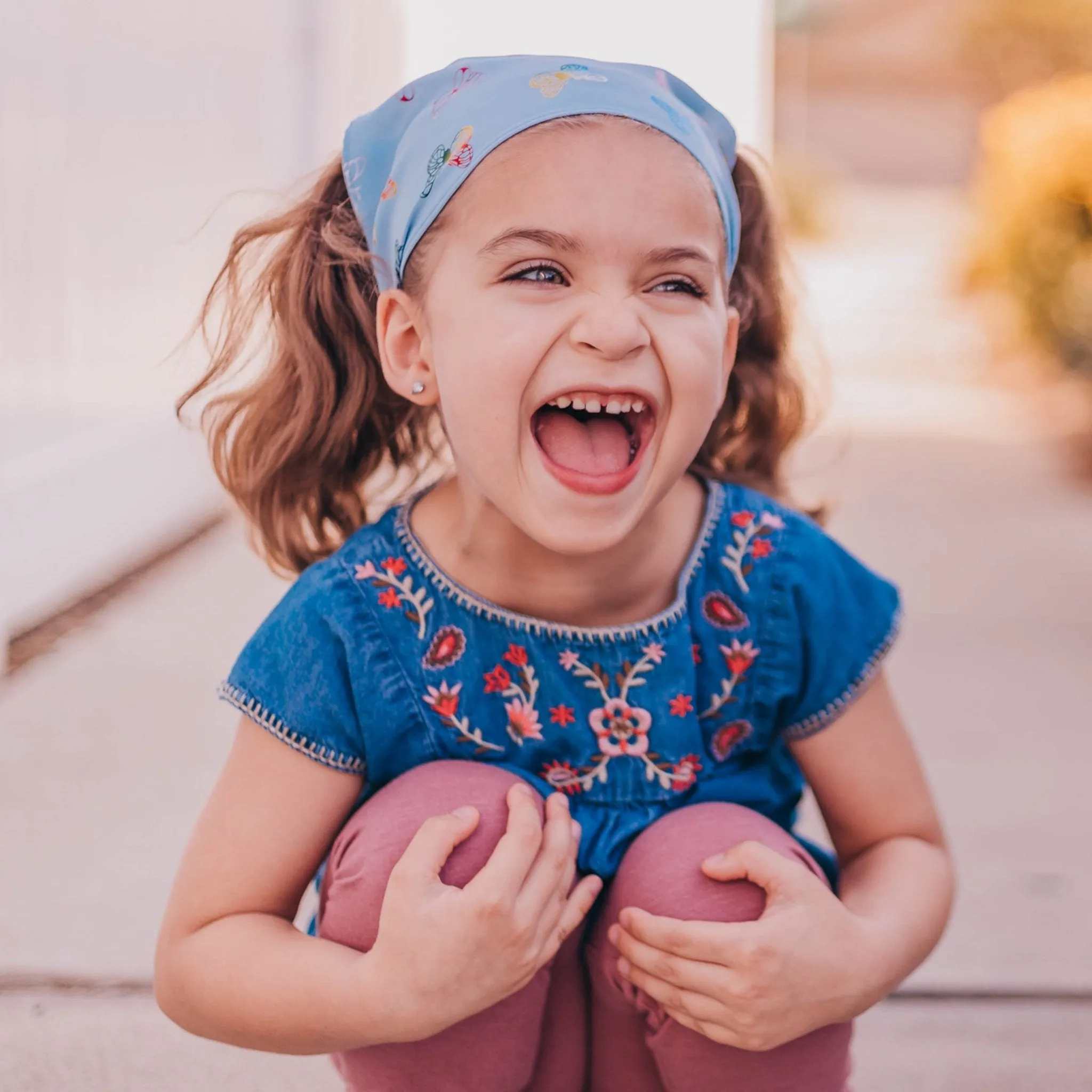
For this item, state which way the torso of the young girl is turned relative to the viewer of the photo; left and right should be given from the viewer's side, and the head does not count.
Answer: facing the viewer
